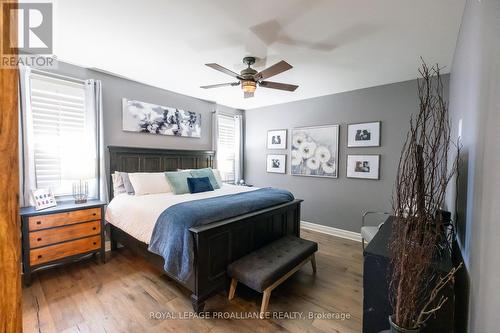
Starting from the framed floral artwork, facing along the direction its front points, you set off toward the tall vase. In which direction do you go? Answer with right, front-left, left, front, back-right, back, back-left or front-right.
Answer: front-left

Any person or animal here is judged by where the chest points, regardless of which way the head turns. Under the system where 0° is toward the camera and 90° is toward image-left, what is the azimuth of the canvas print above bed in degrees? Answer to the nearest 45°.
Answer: approximately 315°

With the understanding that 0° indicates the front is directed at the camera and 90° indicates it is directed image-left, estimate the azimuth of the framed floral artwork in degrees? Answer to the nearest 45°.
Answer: approximately 45°

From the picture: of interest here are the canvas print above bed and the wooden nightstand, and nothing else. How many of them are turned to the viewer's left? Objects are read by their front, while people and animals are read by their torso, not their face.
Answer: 0

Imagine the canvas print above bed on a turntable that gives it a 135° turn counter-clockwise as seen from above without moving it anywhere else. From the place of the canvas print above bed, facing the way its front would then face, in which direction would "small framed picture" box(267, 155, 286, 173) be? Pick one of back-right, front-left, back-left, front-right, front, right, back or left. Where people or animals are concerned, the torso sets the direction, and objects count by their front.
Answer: right

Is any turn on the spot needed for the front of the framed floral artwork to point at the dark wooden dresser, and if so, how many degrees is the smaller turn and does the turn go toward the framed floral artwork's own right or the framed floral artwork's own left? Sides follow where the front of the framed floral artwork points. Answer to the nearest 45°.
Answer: approximately 45° to the framed floral artwork's own left

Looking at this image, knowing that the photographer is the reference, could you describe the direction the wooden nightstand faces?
facing the viewer and to the right of the viewer

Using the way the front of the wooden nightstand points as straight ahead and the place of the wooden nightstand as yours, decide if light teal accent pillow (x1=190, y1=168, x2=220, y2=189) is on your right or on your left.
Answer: on your left

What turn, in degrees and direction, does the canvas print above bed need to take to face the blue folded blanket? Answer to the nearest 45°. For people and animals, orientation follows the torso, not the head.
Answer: approximately 45° to its right

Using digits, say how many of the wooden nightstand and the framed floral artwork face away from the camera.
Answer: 0
